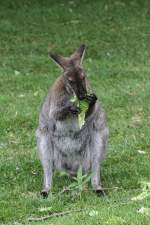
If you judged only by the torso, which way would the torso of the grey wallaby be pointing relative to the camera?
toward the camera
